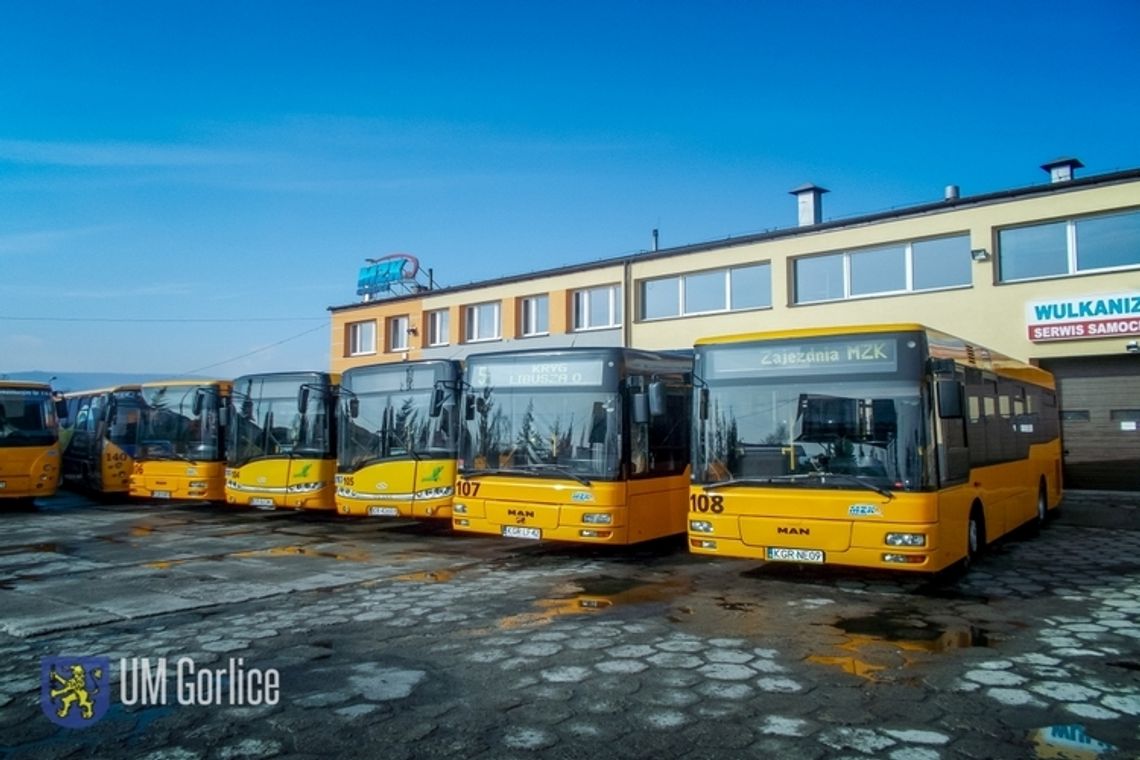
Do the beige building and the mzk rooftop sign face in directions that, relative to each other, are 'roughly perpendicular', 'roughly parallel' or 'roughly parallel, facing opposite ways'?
roughly parallel

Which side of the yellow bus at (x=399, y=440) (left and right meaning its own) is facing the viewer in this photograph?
front

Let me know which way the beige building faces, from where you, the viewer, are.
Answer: facing the viewer and to the left of the viewer

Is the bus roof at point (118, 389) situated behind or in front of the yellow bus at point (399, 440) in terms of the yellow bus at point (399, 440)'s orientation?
behind

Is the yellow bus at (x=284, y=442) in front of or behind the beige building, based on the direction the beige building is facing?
in front

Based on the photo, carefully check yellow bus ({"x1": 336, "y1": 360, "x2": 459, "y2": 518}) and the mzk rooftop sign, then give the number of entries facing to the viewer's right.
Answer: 0

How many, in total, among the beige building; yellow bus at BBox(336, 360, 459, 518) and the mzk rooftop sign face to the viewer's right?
0

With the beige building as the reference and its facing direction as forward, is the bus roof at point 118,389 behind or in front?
in front

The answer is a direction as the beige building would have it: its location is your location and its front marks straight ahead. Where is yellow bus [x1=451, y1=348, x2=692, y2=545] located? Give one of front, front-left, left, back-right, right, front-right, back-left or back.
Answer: front

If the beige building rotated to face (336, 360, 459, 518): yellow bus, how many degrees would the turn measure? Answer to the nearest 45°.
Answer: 0° — it already faces it

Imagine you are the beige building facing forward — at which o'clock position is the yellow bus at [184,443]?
The yellow bus is roughly at 1 o'clock from the beige building.

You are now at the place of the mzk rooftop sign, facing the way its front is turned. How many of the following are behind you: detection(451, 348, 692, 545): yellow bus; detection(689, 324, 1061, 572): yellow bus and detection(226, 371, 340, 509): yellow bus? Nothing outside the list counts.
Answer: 0

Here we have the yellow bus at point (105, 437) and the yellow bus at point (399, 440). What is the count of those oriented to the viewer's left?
0
